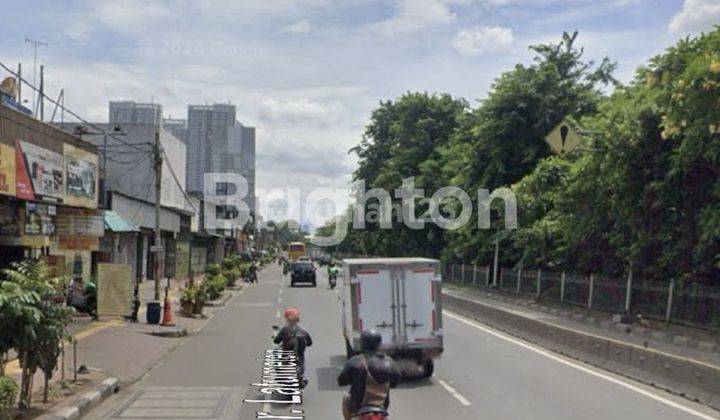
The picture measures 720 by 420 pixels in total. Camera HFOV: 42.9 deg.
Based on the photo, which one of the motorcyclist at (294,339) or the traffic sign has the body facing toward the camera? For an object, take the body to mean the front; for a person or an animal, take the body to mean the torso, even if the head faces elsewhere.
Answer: the traffic sign

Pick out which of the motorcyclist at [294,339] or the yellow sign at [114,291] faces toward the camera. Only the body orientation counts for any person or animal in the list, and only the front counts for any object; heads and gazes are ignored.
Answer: the yellow sign

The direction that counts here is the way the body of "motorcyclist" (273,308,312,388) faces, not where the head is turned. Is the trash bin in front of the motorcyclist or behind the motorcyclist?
in front

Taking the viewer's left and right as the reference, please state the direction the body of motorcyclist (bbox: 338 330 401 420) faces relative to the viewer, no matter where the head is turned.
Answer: facing away from the viewer

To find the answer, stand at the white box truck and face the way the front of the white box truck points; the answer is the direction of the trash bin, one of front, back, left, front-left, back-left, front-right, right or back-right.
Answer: front-left

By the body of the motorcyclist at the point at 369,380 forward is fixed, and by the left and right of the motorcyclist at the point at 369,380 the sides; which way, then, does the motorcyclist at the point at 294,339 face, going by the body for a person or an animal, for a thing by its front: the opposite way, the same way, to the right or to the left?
the same way

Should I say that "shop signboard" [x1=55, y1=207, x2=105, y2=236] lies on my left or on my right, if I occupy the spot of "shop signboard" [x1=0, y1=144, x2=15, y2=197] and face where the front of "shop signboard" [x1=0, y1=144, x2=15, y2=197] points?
on my left

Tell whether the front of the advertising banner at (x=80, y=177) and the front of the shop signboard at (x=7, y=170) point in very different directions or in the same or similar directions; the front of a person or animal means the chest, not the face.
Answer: same or similar directions

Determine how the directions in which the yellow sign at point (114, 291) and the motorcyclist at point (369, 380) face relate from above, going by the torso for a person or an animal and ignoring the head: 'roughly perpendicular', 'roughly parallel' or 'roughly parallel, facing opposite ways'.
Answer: roughly parallel, facing opposite ways

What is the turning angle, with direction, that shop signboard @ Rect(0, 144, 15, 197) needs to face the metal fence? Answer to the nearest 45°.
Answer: approximately 45° to its left

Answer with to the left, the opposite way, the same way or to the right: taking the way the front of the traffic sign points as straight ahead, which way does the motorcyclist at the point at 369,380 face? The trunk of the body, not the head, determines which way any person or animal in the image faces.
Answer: the opposite way

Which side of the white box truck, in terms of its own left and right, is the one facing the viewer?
back

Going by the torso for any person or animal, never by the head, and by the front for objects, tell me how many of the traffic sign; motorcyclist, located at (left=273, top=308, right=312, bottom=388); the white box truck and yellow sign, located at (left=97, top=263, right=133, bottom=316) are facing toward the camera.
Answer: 2

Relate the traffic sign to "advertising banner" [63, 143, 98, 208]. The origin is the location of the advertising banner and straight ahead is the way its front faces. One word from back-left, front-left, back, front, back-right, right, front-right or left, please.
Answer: front-left

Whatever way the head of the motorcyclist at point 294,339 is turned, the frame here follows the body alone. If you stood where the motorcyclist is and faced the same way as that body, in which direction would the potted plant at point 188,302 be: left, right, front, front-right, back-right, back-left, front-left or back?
front

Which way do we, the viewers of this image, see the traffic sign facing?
facing the viewer

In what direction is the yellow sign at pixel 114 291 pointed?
toward the camera

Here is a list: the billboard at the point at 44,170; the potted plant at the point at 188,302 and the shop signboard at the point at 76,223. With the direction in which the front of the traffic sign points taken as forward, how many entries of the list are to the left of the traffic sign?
0

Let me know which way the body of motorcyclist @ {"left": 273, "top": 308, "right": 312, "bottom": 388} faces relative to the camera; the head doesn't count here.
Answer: away from the camera

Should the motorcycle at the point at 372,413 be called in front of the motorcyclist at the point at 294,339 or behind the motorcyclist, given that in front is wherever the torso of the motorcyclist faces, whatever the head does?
behind

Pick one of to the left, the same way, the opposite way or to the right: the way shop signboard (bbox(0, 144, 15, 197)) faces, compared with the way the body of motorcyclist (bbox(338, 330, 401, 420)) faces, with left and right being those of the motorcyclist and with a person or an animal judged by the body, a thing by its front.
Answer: to the right
